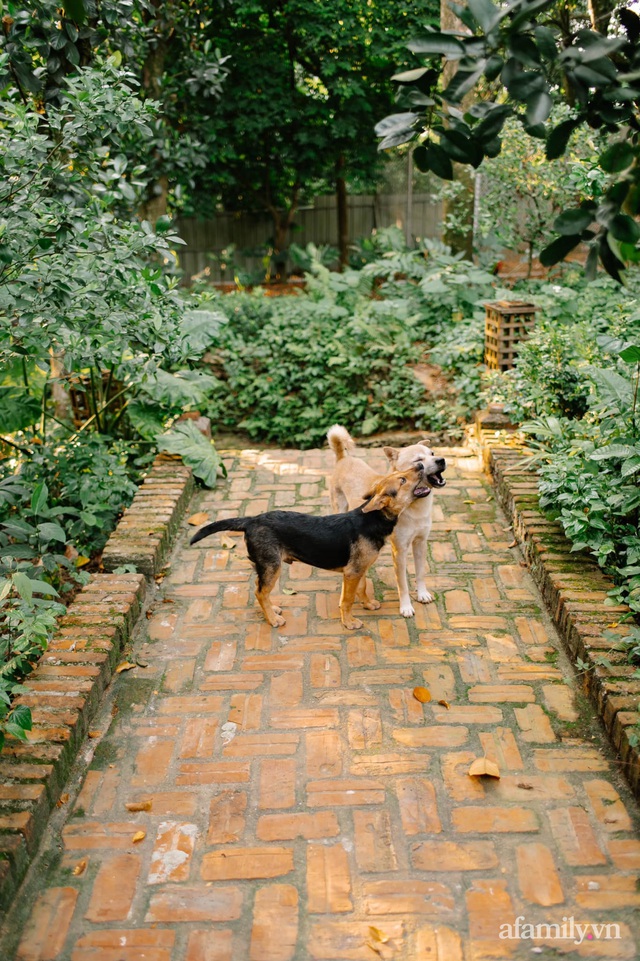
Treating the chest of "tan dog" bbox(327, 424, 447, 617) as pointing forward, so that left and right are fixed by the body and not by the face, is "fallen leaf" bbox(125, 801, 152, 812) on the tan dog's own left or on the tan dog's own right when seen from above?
on the tan dog's own right

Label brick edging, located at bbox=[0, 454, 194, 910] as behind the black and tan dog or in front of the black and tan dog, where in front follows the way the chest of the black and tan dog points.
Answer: behind

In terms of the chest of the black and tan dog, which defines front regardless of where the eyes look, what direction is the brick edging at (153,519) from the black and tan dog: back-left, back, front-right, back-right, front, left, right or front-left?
back-left

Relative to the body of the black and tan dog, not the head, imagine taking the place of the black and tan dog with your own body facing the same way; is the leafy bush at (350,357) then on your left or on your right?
on your left

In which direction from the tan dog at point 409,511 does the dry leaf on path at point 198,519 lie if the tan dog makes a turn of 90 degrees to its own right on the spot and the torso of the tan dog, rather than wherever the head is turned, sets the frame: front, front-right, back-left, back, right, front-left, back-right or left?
right

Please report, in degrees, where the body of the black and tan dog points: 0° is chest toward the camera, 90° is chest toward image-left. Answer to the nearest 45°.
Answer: approximately 270°

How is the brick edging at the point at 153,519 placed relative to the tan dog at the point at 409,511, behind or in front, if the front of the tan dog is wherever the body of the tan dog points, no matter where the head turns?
behind

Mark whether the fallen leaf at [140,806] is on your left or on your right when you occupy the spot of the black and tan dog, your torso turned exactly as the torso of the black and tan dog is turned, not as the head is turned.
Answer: on your right

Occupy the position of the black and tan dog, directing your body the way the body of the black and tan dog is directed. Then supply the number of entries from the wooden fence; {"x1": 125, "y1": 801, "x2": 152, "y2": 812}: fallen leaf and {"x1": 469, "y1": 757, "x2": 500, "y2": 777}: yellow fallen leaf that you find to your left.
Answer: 1

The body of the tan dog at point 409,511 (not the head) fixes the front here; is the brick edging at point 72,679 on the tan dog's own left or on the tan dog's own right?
on the tan dog's own right

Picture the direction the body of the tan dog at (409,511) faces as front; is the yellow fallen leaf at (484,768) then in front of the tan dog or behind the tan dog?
in front

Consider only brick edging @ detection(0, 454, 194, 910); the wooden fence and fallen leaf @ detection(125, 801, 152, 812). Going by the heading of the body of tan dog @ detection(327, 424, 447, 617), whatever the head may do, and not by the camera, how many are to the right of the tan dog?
2

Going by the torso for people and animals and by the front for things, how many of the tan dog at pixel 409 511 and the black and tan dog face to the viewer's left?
0

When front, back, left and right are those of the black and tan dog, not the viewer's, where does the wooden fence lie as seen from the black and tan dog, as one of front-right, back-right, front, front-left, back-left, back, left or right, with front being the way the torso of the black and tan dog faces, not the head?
left

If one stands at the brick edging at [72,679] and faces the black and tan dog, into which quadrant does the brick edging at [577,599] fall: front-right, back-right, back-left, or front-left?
front-right
